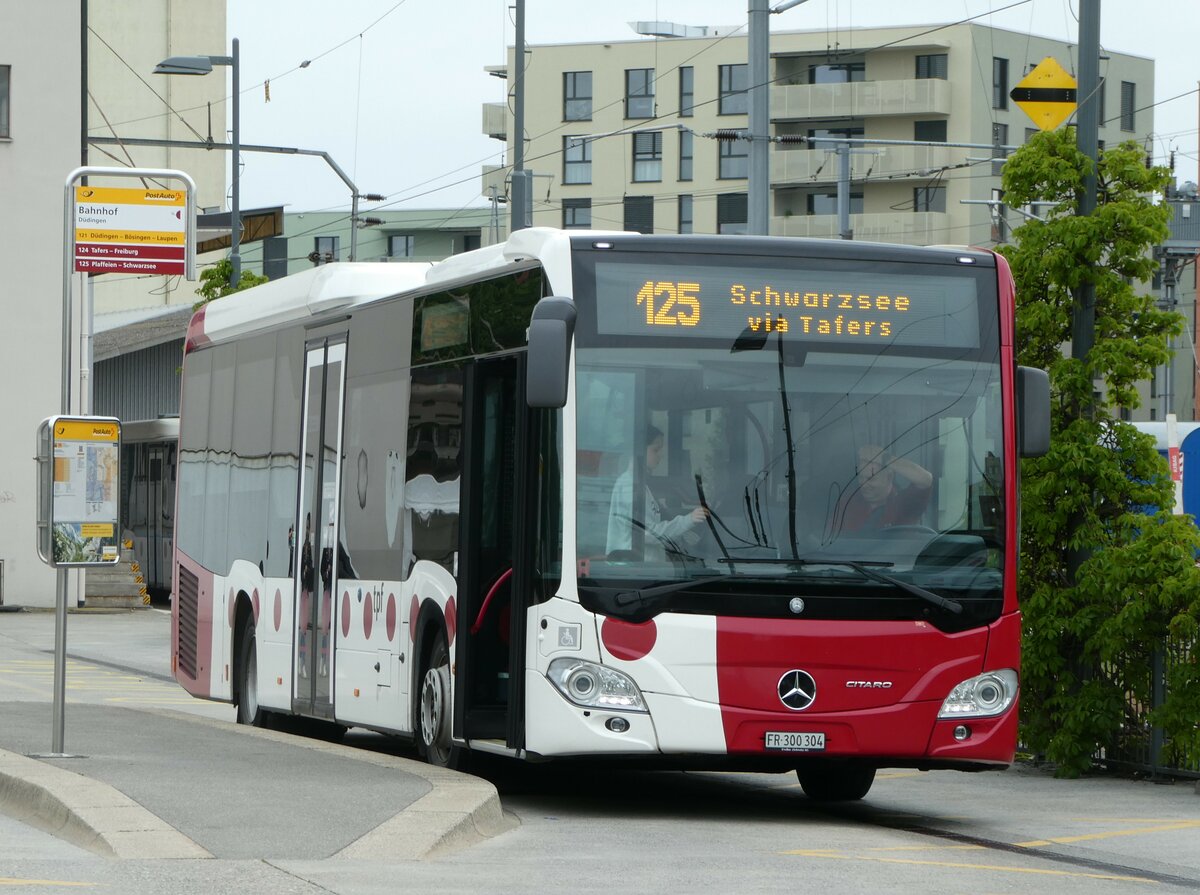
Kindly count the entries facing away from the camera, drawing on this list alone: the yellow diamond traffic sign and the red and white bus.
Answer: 0

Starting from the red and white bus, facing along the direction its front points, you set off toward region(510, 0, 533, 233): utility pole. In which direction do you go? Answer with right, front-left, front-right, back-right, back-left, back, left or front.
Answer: back-left

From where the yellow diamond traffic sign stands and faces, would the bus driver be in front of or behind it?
in front

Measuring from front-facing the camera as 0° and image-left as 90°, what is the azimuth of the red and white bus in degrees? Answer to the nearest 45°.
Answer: approximately 315°

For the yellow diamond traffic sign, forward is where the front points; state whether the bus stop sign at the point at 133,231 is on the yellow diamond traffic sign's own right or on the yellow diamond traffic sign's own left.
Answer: on the yellow diamond traffic sign's own right

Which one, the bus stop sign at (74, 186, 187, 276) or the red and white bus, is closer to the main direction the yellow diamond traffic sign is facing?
the red and white bus

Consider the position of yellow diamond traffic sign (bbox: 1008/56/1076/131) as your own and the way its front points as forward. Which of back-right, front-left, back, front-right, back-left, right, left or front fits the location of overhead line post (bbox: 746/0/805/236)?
back-right

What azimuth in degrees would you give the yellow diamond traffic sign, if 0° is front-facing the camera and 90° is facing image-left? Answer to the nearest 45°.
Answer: approximately 0°
